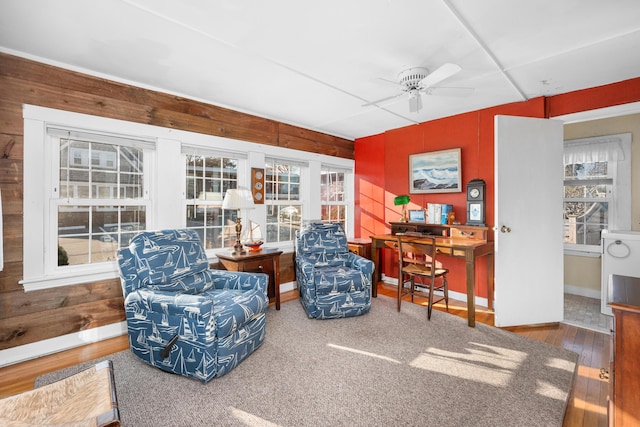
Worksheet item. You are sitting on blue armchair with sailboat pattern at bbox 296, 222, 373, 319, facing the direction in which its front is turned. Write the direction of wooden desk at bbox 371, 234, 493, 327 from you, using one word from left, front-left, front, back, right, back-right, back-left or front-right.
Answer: front-left

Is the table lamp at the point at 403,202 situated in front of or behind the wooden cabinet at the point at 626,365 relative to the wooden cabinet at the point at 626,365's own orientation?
in front

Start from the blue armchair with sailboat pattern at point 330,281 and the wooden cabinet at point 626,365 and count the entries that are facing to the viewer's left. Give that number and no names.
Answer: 1

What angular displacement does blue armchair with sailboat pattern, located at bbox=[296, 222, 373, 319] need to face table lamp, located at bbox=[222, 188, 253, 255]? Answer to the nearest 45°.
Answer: approximately 135° to its right

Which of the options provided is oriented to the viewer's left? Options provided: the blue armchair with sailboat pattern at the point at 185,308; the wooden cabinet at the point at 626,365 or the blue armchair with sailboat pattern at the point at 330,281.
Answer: the wooden cabinet

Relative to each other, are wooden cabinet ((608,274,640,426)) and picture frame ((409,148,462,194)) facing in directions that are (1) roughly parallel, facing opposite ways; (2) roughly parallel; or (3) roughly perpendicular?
roughly perpendicular

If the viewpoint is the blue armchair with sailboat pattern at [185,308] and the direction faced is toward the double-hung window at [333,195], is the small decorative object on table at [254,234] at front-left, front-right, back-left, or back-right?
front-left

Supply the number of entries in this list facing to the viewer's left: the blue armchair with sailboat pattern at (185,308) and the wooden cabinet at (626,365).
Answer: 1

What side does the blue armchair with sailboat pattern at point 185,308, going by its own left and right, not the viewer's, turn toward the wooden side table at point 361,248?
left

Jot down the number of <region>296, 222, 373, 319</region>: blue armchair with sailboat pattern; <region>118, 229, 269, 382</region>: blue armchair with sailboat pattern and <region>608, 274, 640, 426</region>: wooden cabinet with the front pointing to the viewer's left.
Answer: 1

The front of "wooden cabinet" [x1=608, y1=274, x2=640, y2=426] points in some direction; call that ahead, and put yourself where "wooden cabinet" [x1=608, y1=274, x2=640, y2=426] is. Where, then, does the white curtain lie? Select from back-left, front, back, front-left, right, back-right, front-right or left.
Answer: right

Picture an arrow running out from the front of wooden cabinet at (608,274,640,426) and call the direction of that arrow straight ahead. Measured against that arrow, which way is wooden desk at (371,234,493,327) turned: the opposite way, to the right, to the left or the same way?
to the left

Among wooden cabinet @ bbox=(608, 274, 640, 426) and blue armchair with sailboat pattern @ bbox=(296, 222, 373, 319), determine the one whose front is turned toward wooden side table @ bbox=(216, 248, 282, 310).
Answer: the wooden cabinet

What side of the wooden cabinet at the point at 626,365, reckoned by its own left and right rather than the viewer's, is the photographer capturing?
left

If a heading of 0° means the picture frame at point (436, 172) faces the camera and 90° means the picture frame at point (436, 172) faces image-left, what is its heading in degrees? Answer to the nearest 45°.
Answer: approximately 45°

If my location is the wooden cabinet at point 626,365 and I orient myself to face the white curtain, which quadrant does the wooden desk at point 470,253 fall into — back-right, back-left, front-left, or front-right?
front-left

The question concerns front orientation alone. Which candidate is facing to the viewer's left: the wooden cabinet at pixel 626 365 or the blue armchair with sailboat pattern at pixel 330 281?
the wooden cabinet
